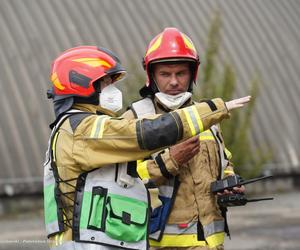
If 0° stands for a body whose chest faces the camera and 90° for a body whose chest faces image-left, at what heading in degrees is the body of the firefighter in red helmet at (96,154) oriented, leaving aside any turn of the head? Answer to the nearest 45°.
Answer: approximately 270°

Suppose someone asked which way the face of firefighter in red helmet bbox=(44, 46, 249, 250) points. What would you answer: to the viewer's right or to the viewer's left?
to the viewer's right

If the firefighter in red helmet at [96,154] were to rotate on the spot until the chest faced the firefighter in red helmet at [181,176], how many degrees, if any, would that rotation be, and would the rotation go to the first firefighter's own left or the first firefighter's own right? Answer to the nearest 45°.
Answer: approximately 45° to the first firefighter's own left
